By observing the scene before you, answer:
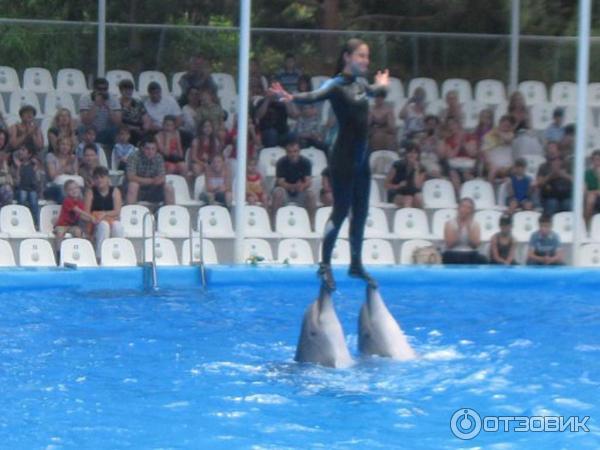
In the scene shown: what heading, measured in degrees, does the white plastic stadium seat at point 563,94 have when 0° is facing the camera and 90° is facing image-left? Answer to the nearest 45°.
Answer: approximately 0°

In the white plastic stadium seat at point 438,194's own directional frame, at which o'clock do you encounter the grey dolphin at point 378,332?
The grey dolphin is roughly at 12 o'clock from the white plastic stadium seat.

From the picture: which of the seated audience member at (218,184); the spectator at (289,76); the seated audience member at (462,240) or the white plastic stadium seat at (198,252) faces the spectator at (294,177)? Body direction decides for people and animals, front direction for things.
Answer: the spectator at (289,76)

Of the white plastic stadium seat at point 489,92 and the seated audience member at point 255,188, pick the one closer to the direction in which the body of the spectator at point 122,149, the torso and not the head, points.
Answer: the seated audience member
